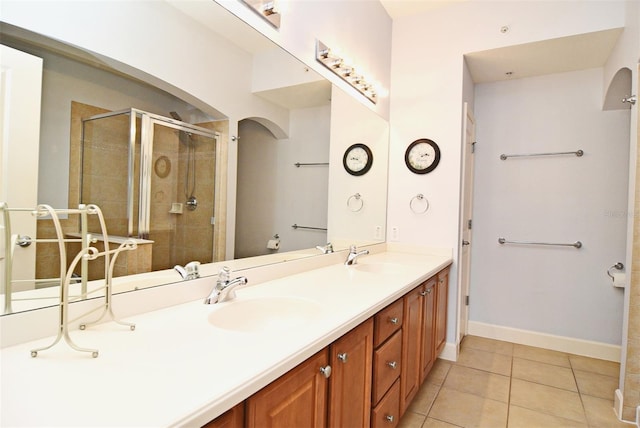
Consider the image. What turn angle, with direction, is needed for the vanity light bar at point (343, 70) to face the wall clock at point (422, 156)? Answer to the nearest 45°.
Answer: approximately 90° to its left

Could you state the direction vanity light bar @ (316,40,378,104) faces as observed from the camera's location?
facing the viewer and to the right of the viewer

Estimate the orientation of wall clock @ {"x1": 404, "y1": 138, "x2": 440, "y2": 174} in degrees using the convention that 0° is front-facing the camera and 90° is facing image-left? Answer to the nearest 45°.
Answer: approximately 0°

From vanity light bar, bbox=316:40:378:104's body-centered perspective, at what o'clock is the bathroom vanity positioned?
The bathroom vanity is roughly at 2 o'clock from the vanity light bar.

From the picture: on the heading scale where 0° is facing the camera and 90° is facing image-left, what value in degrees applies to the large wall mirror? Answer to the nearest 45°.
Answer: approximately 315°

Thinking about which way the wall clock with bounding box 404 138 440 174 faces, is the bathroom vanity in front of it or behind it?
in front

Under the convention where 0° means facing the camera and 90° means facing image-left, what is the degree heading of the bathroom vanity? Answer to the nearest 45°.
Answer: approximately 315°

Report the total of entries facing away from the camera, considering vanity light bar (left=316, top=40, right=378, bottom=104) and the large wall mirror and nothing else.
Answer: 0
